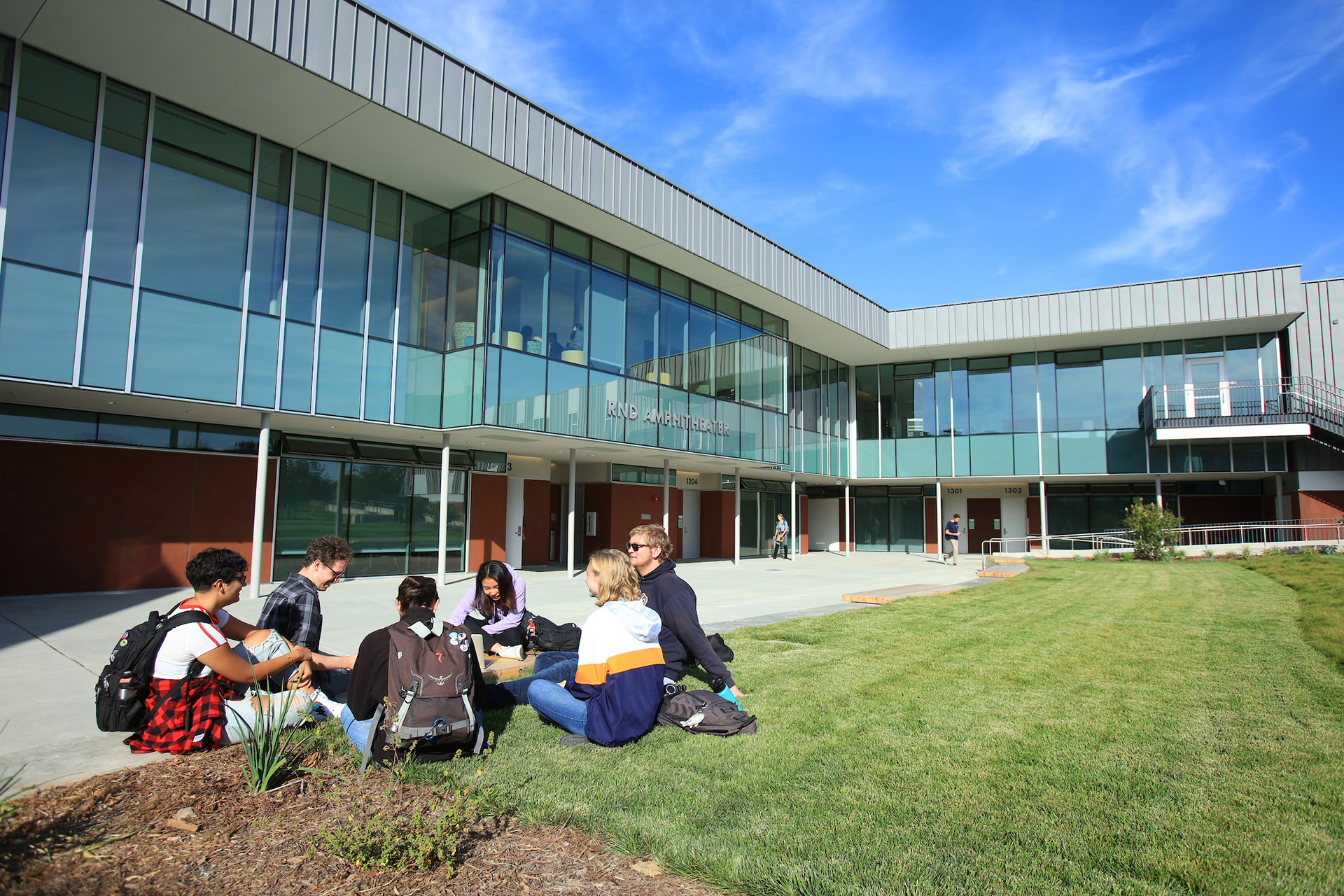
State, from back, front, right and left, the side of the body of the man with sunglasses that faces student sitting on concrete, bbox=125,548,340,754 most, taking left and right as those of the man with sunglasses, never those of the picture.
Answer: front

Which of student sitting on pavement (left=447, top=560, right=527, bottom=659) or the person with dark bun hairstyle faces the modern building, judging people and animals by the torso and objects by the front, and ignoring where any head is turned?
the person with dark bun hairstyle

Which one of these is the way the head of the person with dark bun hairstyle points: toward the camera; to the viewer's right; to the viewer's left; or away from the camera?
away from the camera

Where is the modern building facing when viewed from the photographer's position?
facing the viewer and to the right of the viewer

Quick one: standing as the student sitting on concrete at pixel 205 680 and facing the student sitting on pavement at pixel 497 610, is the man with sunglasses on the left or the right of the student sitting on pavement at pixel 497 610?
right

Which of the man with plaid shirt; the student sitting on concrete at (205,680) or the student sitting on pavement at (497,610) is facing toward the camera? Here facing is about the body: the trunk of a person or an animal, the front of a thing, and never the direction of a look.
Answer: the student sitting on pavement at (497,610)

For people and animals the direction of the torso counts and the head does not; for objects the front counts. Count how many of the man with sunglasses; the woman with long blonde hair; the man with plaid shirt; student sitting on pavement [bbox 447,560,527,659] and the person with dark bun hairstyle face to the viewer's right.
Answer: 1

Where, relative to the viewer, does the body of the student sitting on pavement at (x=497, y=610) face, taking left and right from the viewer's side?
facing the viewer

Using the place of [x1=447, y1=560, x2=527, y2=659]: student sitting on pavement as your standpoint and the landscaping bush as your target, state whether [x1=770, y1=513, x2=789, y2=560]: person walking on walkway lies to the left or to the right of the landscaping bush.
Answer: left

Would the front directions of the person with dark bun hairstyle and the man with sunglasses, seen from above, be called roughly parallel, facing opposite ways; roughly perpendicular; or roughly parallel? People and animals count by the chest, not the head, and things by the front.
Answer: roughly perpendicular

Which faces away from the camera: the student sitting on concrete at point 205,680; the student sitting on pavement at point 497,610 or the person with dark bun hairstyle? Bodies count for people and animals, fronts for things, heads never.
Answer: the person with dark bun hairstyle

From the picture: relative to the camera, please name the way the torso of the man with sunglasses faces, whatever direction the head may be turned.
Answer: to the viewer's left

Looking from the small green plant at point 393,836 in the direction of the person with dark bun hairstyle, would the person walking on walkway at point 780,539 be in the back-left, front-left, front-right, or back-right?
front-right

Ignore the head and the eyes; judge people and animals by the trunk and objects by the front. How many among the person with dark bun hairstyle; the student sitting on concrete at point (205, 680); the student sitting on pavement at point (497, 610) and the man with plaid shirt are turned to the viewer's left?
0

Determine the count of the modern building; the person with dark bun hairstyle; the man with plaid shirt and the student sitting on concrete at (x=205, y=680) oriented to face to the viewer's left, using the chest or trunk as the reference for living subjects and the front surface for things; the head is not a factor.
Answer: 0

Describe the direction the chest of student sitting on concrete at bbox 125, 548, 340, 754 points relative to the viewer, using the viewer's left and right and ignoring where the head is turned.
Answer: facing to the right of the viewer

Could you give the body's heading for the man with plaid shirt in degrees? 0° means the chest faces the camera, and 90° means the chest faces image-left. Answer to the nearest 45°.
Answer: approximately 270°

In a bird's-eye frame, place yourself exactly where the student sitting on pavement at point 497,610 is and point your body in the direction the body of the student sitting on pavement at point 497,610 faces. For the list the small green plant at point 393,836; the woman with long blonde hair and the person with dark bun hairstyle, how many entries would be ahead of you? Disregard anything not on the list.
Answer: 3

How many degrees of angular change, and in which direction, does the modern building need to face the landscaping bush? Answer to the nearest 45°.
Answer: approximately 45° to its left

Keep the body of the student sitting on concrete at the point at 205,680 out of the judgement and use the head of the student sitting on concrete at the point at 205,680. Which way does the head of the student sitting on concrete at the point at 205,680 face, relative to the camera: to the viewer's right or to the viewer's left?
to the viewer's right

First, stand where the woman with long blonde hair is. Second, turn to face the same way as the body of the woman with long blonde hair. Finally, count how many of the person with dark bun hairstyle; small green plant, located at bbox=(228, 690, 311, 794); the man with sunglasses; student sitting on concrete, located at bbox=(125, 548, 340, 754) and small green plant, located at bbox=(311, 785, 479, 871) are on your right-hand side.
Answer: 1

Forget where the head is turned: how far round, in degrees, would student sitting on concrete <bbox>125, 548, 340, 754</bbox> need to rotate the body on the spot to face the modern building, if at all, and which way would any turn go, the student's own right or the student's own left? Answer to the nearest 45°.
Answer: approximately 90° to the student's own left

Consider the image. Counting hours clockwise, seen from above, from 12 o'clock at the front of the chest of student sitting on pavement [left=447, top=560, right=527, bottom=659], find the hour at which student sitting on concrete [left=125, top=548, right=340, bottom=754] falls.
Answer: student sitting on concrete [left=125, top=548, right=340, bottom=754] is roughly at 1 o'clock from student sitting on pavement [left=447, top=560, right=527, bottom=659].
